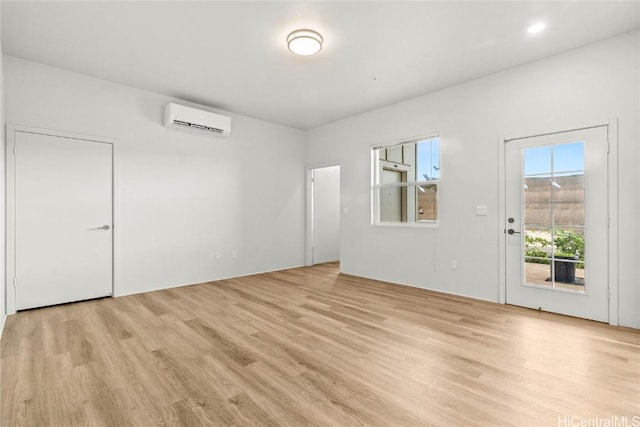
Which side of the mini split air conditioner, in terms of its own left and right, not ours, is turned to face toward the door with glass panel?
front

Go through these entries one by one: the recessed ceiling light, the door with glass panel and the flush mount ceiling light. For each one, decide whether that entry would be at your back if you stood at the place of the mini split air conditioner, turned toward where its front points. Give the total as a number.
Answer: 0

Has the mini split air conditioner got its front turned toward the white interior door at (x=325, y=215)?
no

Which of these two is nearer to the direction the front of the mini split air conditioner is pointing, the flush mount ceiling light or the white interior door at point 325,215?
the flush mount ceiling light

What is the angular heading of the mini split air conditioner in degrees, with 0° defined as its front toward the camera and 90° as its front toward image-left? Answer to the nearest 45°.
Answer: approximately 315°

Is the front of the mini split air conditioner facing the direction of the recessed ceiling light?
yes

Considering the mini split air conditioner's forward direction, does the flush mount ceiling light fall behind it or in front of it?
in front

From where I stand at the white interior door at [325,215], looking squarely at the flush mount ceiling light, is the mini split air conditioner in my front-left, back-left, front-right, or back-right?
front-right
